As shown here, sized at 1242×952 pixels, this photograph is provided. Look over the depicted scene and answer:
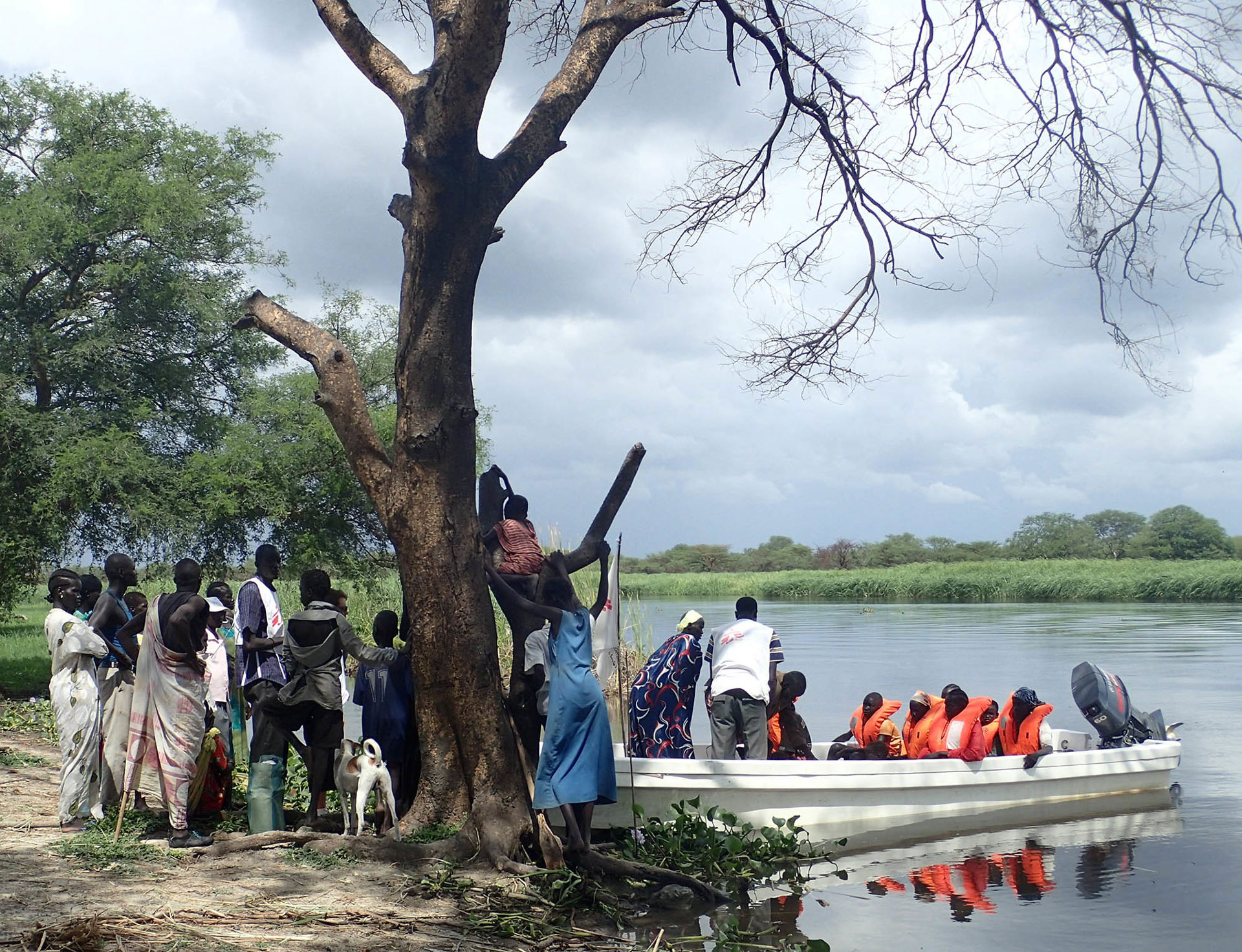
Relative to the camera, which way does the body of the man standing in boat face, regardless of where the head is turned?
away from the camera

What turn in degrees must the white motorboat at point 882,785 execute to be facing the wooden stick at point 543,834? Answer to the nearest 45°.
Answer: approximately 45° to its left

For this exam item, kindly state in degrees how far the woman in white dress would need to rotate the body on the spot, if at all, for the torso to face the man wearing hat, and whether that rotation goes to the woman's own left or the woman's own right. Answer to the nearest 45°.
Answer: approximately 45° to the woman's own left

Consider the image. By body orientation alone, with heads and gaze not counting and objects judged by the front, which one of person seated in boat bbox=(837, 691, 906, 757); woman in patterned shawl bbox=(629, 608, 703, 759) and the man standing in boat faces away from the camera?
the man standing in boat

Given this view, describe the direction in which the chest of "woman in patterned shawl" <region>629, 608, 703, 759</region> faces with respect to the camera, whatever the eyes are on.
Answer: to the viewer's right

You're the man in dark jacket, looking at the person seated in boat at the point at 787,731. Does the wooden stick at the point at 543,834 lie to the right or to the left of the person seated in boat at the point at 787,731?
right

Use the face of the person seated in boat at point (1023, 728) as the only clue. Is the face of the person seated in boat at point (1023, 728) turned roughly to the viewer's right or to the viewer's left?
to the viewer's left

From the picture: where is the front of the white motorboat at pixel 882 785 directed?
to the viewer's left

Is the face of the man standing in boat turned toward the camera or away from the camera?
away from the camera

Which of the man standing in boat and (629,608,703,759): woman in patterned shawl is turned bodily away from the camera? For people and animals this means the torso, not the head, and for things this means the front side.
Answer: the man standing in boat

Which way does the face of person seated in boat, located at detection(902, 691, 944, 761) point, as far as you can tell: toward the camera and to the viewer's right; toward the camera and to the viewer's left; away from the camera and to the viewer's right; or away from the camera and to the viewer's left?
toward the camera and to the viewer's left

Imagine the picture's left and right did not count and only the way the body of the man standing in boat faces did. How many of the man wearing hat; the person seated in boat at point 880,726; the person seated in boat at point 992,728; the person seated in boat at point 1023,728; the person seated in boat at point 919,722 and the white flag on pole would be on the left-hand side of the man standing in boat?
2
